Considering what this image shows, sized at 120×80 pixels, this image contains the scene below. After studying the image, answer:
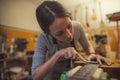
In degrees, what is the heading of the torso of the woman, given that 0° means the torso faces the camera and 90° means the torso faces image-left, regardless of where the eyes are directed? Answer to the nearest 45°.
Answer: approximately 315°

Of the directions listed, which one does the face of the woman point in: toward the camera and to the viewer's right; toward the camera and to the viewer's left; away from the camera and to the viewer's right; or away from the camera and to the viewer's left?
toward the camera and to the viewer's right
